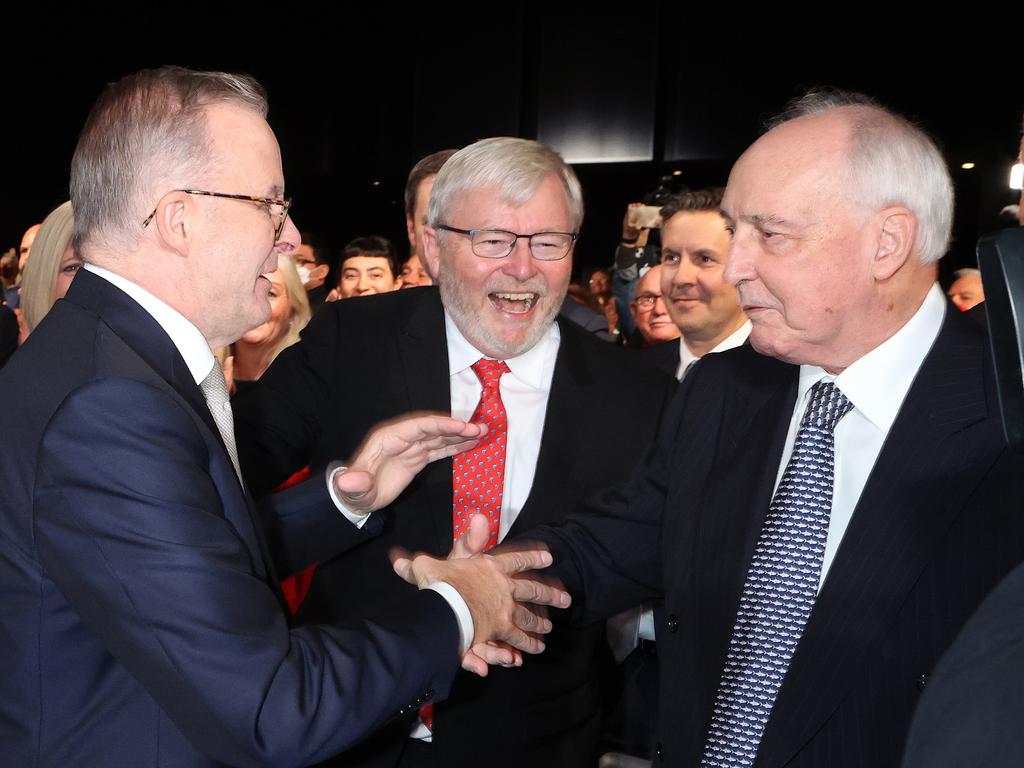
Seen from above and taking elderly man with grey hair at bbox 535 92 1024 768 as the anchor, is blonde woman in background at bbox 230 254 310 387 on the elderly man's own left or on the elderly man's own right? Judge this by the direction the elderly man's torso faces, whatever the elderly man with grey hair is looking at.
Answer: on the elderly man's own right

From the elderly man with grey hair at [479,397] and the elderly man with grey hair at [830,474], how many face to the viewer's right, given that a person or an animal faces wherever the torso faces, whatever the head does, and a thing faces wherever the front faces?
0

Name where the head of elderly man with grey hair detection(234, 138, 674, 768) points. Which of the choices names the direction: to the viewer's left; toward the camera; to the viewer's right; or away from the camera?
toward the camera

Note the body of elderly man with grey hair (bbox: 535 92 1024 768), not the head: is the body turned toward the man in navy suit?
yes

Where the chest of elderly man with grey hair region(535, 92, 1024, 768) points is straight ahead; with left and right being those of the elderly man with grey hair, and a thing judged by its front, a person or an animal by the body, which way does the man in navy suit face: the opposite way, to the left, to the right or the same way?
the opposite way

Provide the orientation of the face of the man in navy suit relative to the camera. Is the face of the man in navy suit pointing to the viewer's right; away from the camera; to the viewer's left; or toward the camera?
to the viewer's right

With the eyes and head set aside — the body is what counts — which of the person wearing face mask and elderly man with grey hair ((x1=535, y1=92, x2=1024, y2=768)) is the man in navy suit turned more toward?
the elderly man with grey hair

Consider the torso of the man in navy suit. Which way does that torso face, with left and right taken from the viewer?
facing to the right of the viewer

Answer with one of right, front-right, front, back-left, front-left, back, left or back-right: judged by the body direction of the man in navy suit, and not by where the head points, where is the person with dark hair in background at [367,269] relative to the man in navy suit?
left

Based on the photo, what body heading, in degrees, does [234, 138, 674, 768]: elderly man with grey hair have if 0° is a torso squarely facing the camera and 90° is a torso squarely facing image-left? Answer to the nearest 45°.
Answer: approximately 0°

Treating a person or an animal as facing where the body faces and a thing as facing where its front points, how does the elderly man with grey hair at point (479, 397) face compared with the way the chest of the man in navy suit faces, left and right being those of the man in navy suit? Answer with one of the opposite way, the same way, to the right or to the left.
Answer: to the right

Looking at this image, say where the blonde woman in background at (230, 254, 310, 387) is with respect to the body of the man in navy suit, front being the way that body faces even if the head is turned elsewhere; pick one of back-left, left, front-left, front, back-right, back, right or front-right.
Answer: left

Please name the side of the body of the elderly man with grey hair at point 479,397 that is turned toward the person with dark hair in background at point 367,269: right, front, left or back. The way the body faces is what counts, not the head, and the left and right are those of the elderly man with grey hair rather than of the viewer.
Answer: back

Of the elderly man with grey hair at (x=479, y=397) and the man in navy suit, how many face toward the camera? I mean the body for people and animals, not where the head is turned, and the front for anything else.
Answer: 1

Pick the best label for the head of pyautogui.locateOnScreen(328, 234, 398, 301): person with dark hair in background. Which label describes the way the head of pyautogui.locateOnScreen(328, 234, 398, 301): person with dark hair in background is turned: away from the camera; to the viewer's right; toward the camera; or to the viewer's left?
toward the camera
